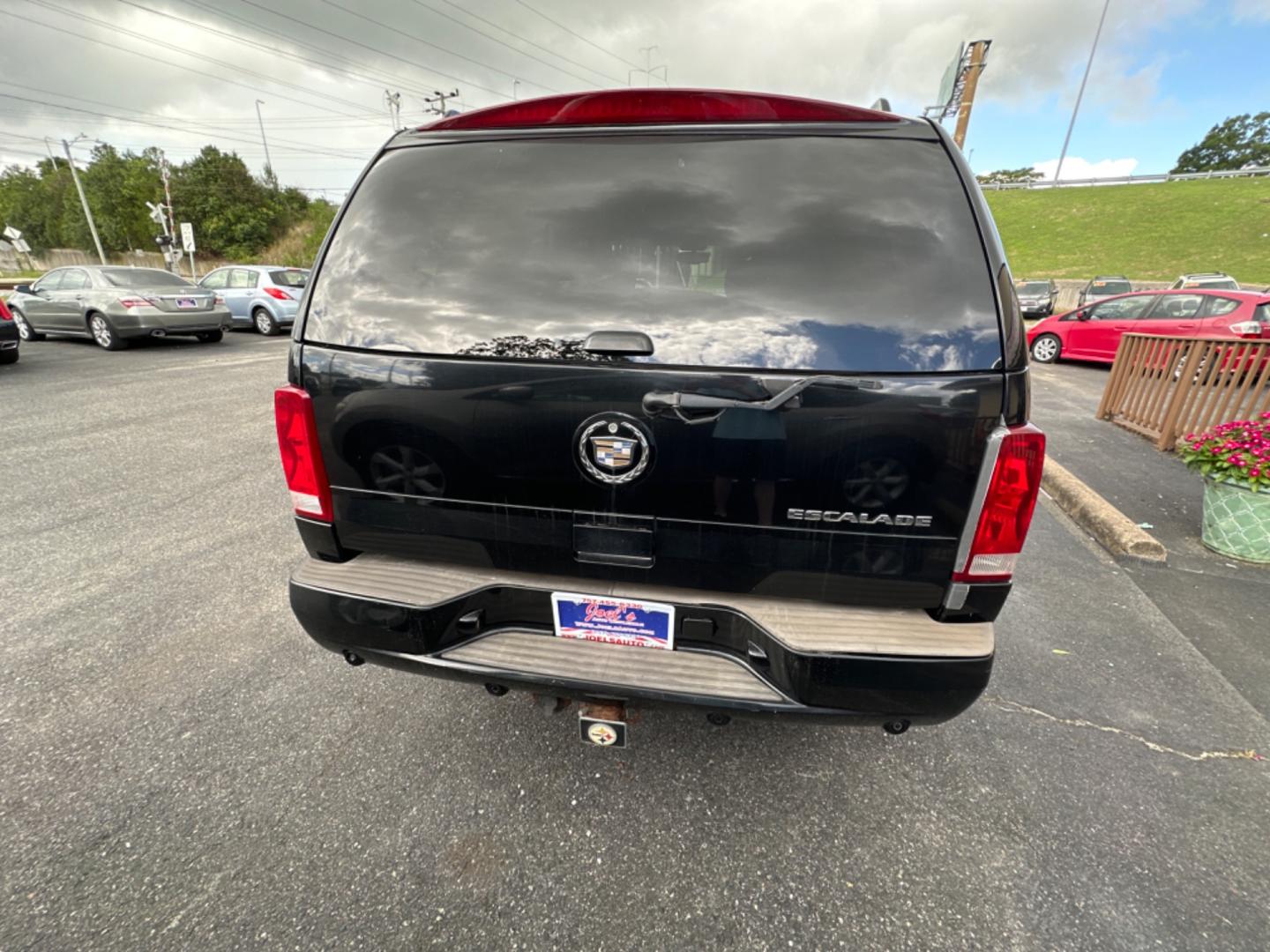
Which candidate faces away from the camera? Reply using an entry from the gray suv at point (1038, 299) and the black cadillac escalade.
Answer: the black cadillac escalade

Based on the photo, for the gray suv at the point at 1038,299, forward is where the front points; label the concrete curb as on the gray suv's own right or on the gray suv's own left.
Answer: on the gray suv's own left

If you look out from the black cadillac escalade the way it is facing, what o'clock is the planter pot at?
The planter pot is roughly at 2 o'clock from the black cadillac escalade.

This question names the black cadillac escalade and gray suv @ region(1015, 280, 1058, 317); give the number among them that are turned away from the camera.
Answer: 1

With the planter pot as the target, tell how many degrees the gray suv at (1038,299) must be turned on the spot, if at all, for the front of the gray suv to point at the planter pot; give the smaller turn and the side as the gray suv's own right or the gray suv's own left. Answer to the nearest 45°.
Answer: approximately 45° to the gray suv's own left

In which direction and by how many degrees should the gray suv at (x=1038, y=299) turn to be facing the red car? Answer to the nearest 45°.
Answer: approximately 45° to its left

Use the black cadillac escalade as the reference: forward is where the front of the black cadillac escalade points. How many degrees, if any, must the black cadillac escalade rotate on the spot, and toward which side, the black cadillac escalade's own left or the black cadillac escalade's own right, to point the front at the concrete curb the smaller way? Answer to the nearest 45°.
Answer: approximately 45° to the black cadillac escalade's own right

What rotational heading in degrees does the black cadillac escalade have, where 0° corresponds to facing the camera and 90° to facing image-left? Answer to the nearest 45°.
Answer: approximately 180°

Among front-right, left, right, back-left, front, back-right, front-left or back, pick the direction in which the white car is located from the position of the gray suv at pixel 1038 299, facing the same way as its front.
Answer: back-left
